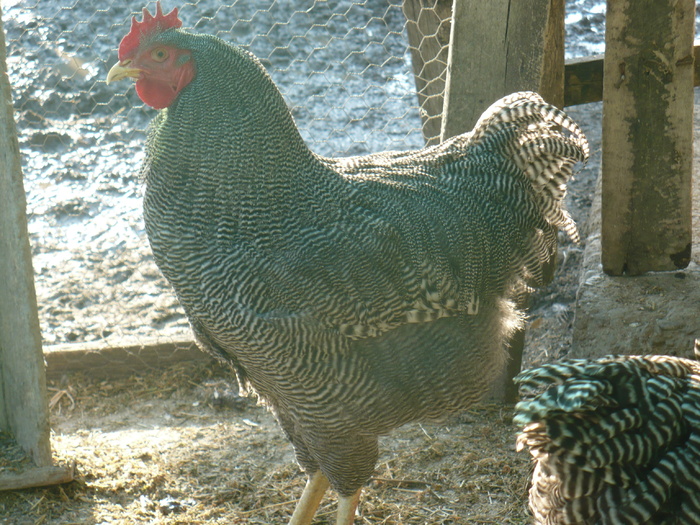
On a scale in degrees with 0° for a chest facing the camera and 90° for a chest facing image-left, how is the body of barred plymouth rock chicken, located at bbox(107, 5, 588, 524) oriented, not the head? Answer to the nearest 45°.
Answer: approximately 90°

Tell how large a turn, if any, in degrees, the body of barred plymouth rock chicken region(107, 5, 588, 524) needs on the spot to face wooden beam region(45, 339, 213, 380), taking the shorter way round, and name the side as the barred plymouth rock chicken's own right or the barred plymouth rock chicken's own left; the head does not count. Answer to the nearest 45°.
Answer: approximately 45° to the barred plymouth rock chicken's own right

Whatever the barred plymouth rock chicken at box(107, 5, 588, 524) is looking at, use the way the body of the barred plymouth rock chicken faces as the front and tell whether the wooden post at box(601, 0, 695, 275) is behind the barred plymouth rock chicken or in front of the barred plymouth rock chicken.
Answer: behind

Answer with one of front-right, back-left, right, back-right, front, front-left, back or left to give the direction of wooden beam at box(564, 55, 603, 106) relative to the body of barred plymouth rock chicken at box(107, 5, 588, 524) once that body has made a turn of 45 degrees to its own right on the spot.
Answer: right

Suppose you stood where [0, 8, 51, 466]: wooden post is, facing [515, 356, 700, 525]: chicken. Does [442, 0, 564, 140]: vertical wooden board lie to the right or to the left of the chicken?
left
